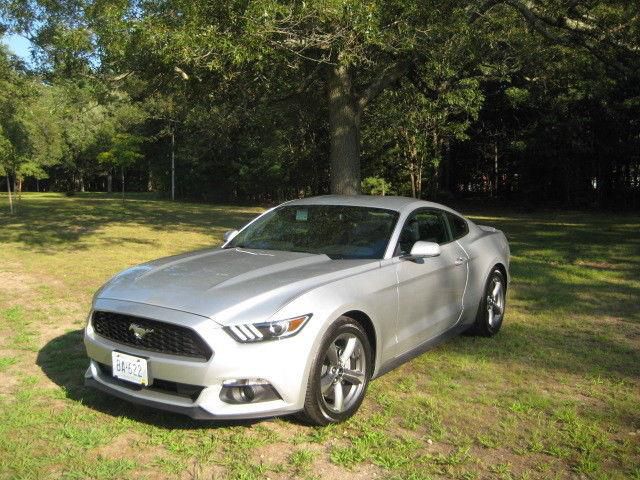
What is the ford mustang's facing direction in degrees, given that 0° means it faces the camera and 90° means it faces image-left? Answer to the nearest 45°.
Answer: approximately 45°
